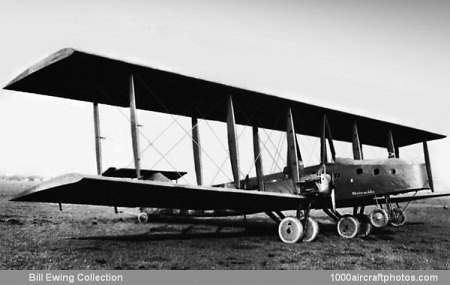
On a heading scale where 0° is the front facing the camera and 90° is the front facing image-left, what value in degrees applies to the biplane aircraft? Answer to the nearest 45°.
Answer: approximately 315°
